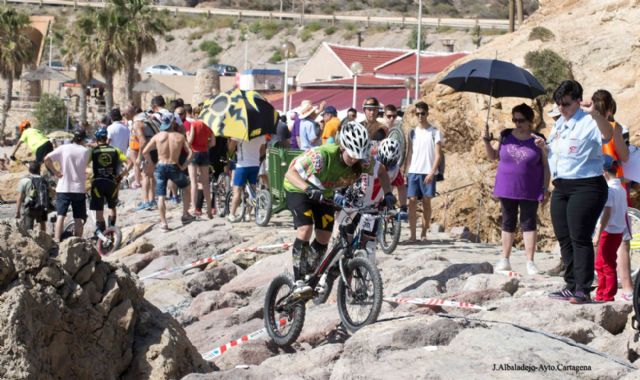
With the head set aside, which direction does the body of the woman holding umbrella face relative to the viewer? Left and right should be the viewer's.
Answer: facing the viewer

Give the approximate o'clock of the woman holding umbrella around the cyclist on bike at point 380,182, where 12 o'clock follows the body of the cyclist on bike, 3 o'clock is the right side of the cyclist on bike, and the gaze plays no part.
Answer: The woman holding umbrella is roughly at 9 o'clock from the cyclist on bike.

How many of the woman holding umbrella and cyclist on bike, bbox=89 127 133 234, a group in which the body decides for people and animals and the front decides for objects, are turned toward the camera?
1

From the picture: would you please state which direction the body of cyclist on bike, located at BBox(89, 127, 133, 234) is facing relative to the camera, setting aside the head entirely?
away from the camera

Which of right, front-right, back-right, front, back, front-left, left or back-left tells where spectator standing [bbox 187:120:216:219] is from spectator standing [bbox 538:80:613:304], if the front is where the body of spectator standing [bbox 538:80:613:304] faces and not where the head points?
right

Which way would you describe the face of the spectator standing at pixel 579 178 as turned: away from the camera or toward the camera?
toward the camera

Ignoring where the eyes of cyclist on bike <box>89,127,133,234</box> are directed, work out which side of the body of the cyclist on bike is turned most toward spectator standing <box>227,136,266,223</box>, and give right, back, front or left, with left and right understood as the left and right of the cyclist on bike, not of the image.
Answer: right

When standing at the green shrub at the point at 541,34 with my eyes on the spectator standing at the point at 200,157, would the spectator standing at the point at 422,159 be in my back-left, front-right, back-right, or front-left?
front-left

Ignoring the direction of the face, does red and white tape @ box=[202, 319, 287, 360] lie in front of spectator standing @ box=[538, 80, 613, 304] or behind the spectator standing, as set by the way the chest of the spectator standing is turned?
in front

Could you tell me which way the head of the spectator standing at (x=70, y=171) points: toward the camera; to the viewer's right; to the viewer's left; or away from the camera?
away from the camera

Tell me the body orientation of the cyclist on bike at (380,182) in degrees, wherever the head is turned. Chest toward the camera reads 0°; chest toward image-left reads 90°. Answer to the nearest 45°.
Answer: approximately 315°

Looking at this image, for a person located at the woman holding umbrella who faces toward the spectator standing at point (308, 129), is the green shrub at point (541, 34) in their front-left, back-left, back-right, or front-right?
front-right

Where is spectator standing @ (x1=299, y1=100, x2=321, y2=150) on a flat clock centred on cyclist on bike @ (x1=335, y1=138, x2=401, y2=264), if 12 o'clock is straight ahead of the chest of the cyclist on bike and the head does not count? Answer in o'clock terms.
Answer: The spectator standing is roughly at 7 o'clock from the cyclist on bike.

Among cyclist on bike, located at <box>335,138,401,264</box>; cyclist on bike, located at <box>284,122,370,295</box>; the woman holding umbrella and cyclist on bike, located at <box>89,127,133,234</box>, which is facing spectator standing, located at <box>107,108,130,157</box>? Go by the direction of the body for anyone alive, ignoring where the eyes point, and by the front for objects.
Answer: cyclist on bike, located at <box>89,127,133,234</box>

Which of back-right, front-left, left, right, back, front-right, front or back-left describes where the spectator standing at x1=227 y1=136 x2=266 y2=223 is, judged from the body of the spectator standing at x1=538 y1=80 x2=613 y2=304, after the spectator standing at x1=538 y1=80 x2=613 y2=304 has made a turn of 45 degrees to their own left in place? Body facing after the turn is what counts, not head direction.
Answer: back-right
